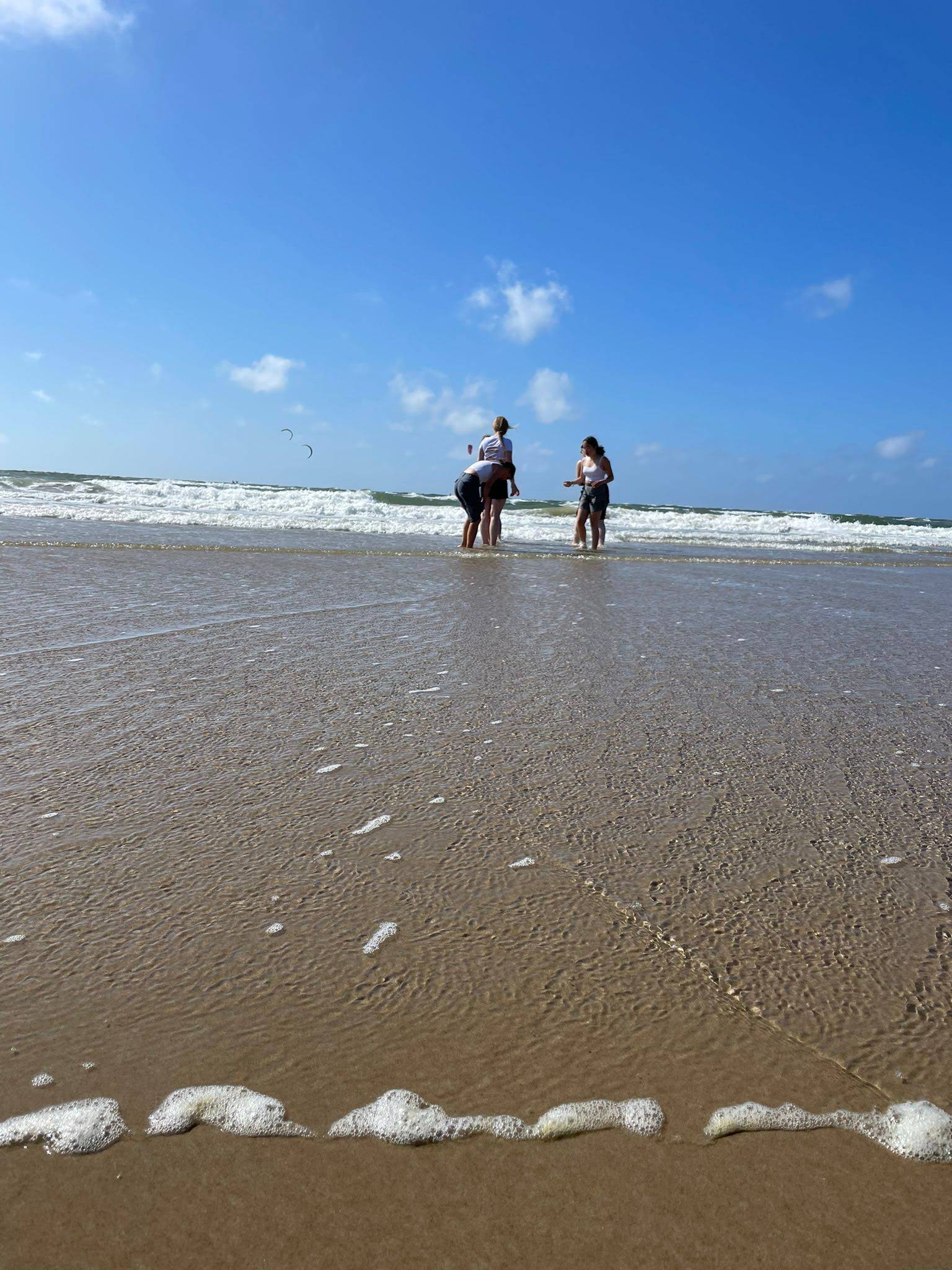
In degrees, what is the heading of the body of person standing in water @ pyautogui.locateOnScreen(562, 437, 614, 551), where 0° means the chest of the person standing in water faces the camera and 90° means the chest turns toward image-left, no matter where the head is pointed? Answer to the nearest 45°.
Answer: approximately 45°
